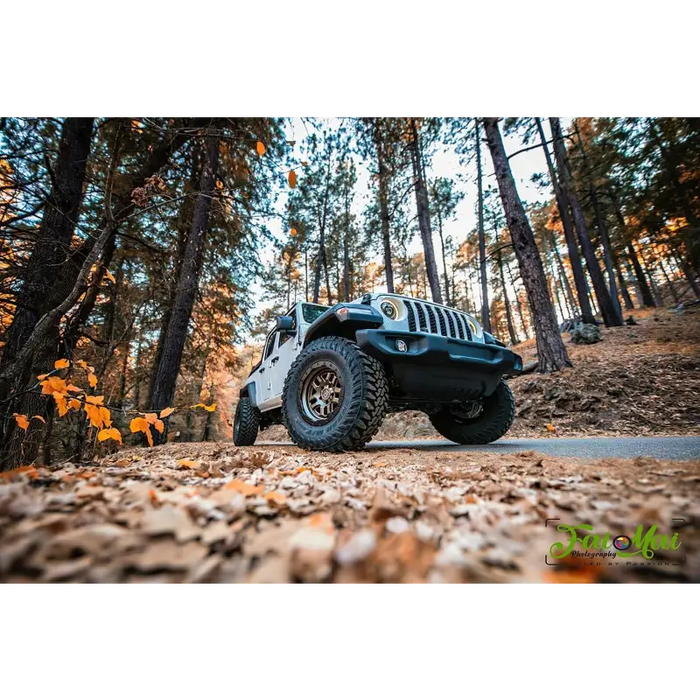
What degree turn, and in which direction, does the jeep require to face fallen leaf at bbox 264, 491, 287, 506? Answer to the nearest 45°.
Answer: approximately 45° to its right

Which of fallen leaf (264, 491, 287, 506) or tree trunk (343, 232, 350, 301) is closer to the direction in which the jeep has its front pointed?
the fallen leaf

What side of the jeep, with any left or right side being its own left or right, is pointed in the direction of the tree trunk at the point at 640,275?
left

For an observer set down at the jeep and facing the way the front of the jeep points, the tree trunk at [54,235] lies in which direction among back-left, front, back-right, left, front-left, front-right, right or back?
back-right

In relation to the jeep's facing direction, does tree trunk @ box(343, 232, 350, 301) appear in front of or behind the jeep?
behind

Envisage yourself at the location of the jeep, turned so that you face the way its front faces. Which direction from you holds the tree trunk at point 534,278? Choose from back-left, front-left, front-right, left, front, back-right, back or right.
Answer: left

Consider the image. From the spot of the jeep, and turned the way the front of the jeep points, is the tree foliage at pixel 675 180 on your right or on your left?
on your left

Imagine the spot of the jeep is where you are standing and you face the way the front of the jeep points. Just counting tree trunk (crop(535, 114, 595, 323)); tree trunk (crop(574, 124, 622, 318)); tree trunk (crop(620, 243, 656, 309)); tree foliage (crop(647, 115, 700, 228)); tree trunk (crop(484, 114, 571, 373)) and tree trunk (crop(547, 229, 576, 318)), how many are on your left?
6

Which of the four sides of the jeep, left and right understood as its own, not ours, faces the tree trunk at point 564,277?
left

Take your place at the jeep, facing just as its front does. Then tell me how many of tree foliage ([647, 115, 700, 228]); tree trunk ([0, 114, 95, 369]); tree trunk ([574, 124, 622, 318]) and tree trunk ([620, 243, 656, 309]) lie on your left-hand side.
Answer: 3

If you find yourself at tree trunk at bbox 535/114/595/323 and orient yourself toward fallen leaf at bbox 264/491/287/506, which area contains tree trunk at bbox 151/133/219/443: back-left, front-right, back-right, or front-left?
front-right

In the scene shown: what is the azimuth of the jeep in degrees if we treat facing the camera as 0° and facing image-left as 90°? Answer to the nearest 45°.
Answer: approximately 315°

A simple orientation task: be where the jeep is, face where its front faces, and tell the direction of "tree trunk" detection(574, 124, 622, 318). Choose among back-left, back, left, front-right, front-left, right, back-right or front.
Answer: left

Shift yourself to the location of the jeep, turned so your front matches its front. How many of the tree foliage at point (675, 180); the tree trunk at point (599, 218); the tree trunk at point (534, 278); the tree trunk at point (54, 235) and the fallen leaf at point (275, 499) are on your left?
3

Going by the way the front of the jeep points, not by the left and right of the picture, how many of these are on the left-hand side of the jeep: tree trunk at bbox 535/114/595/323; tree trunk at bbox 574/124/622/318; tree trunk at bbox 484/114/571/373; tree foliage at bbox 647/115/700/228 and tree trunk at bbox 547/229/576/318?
5

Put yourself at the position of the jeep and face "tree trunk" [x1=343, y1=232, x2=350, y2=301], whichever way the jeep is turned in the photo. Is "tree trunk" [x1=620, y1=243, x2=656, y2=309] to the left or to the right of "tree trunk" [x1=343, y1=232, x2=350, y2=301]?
right

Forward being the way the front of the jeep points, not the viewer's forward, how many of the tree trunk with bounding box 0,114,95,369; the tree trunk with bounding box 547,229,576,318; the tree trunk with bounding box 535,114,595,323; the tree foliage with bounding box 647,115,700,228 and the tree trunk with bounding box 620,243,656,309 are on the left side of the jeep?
4
